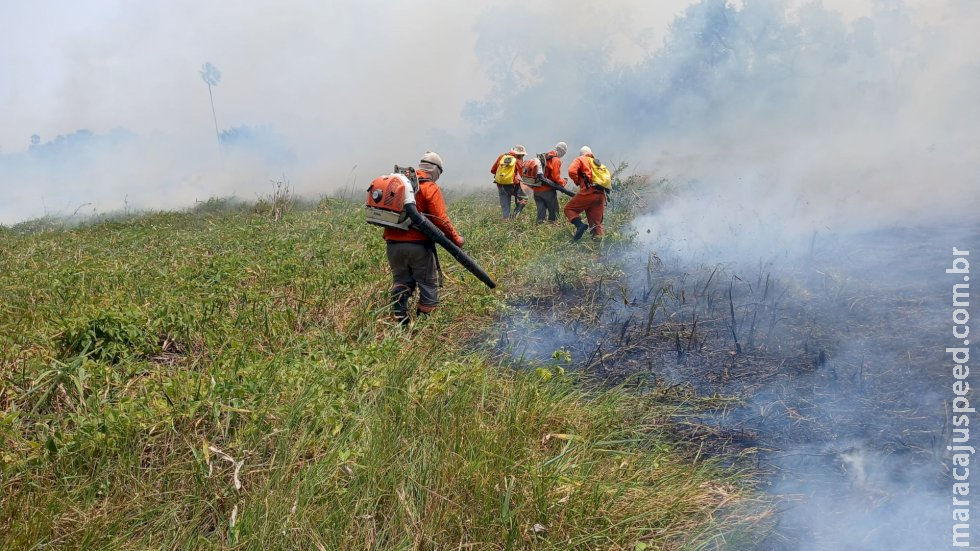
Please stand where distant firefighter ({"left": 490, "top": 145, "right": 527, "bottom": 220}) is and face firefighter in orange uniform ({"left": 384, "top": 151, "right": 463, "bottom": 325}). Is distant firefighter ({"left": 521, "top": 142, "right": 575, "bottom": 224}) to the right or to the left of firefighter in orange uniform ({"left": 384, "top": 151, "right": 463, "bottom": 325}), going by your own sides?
left

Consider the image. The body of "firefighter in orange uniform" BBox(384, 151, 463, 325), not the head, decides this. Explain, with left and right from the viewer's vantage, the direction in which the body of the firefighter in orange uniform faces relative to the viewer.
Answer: facing away from the viewer and to the right of the viewer

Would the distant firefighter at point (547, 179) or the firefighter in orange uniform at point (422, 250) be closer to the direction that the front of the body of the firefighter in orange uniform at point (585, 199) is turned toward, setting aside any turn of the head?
the distant firefighter

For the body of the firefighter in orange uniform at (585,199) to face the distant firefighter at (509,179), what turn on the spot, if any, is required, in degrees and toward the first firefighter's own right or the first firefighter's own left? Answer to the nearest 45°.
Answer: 0° — they already face them

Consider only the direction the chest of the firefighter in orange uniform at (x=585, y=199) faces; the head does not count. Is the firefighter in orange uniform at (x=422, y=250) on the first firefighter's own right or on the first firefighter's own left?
on the first firefighter's own left

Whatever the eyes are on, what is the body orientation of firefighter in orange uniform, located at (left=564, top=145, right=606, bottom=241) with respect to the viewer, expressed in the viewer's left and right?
facing away from the viewer and to the left of the viewer
